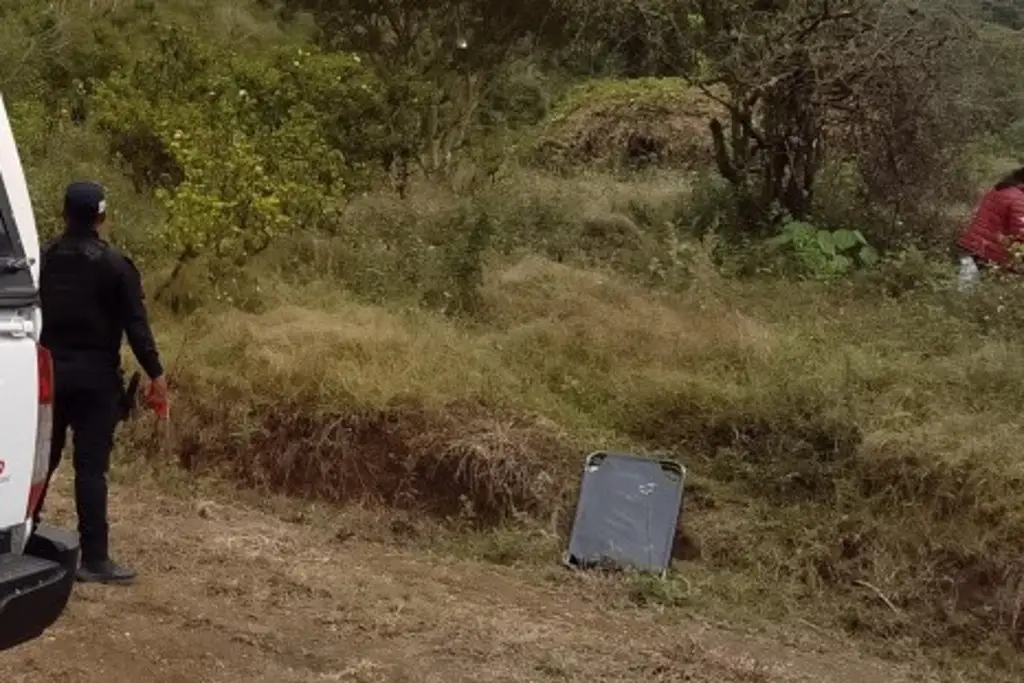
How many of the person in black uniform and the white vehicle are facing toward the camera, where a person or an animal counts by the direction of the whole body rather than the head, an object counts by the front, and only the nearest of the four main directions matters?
0

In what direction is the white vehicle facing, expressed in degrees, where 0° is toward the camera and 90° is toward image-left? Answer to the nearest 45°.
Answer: approximately 180°

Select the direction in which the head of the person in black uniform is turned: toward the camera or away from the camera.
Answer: away from the camera

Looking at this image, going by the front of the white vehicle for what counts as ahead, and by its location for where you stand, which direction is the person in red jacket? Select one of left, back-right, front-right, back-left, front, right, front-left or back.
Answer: front-right

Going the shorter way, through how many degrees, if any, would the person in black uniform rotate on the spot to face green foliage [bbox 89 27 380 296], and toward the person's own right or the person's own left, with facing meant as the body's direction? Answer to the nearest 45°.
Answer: approximately 45° to the person's own left

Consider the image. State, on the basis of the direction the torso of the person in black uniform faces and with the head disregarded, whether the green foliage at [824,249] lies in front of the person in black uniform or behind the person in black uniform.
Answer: in front

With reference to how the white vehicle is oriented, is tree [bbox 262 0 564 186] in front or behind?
in front

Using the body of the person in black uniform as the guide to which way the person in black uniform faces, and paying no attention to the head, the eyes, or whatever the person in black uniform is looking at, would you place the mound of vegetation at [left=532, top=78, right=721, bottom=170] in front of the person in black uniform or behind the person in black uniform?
in front

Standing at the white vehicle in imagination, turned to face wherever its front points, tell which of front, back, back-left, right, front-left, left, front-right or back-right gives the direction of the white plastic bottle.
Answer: front-right

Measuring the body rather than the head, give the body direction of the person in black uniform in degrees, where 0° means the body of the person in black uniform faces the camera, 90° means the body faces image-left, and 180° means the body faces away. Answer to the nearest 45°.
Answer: approximately 225°

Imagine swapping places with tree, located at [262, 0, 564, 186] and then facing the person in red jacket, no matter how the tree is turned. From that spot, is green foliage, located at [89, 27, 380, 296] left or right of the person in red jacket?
right

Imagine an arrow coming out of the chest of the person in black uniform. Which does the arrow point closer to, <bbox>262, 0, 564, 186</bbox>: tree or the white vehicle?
the tree
